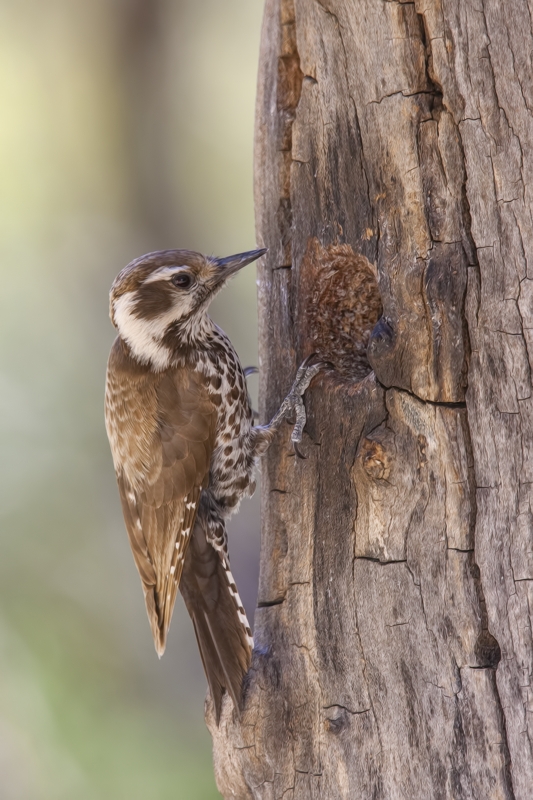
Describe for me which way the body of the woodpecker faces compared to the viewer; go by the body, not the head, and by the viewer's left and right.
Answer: facing to the right of the viewer
